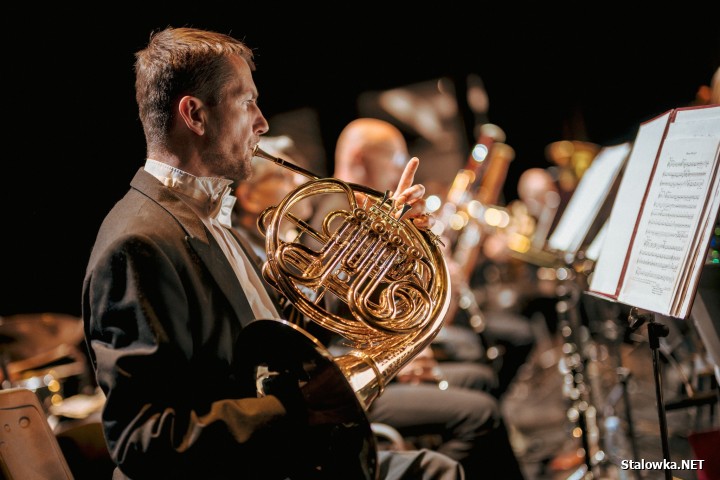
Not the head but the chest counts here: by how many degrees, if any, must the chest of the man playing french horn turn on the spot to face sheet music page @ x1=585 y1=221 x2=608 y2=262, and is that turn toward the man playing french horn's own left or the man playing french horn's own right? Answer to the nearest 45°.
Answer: approximately 45° to the man playing french horn's own left

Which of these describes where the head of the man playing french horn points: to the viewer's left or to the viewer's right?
to the viewer's right

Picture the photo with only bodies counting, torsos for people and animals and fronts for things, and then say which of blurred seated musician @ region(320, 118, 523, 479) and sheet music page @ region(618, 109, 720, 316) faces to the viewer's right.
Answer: the blurred seated musician

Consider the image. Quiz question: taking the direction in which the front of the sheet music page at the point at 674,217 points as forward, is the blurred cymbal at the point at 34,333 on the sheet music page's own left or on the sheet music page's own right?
on the sheet music page's own right

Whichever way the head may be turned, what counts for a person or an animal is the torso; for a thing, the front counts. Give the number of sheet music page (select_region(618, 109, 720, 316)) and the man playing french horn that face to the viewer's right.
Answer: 1

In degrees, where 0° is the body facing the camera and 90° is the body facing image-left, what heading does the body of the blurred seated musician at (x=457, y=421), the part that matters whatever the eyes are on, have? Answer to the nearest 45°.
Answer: approximately 270°

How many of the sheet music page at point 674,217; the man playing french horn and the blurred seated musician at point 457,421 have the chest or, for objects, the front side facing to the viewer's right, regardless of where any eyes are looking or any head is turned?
2

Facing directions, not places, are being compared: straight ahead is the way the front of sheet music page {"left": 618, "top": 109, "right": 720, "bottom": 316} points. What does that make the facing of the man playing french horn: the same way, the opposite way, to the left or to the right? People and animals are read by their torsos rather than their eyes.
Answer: the opposite way

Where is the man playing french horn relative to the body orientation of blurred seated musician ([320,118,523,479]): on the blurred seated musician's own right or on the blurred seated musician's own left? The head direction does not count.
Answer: on the blurred seated musician's own right

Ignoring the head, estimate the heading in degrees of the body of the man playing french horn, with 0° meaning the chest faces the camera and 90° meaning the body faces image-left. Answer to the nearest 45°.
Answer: approximately 270°
